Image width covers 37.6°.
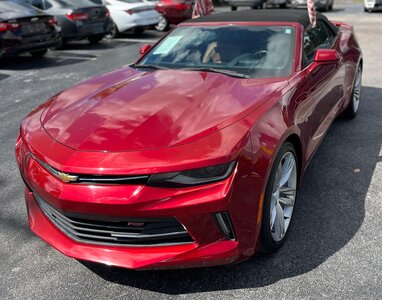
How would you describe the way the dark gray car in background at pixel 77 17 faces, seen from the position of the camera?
facing away from the viewer and to the left of the viewer

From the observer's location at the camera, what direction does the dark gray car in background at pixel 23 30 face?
facing away from the viewer and to the left of the viewer

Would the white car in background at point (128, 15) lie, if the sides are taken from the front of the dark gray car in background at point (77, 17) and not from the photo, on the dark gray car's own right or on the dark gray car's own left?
on the dark gray car's own right

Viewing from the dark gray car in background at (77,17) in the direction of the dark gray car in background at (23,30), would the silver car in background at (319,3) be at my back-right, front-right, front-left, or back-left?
back-left

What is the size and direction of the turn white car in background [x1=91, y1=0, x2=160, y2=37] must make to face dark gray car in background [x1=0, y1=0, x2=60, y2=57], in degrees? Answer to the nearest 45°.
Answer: approximately 90° to its left

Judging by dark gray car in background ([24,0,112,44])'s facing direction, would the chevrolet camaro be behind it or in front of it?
behind

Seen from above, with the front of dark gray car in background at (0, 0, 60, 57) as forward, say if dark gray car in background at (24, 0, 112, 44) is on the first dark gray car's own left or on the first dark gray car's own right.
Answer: on the first dark gray car's own right

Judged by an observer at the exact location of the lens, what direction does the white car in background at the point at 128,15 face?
facing away from the viewer and to the left of the viewer

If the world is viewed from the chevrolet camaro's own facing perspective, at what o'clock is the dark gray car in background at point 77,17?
The dark gray car in background is roughly at 4 o'clock from the chevrolet camaro.
